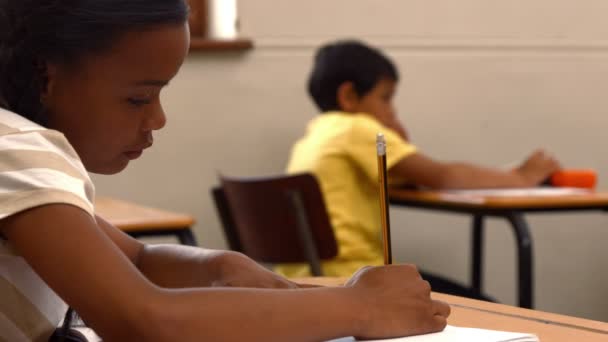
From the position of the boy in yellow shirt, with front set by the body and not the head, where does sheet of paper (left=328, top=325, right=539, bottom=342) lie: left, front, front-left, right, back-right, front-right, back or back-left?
back-right

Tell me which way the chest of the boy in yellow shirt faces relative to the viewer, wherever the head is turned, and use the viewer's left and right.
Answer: facing away from the viewer and to the right of the viewer

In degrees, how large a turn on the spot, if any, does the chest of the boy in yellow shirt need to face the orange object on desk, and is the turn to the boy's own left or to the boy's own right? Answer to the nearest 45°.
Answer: approximately 45° to the boy's own right

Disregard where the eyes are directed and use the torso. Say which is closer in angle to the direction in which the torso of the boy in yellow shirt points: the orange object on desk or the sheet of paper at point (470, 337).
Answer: the orange object on desk
